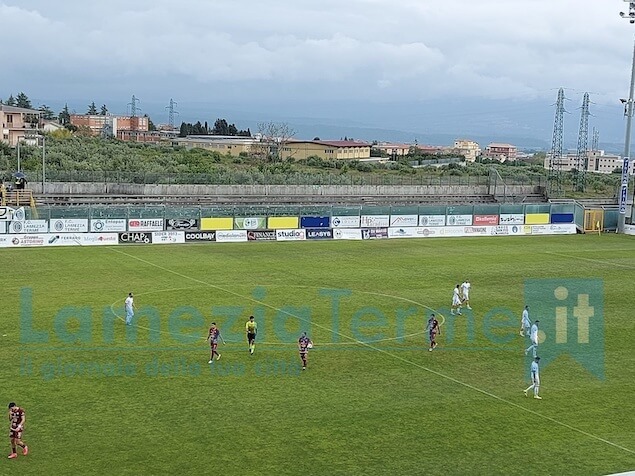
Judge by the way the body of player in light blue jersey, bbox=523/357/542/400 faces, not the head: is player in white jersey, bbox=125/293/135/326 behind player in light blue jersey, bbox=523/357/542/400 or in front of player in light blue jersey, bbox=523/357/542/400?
behind

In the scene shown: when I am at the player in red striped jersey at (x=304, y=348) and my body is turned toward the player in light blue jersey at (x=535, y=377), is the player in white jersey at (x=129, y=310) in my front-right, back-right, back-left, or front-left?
back-left

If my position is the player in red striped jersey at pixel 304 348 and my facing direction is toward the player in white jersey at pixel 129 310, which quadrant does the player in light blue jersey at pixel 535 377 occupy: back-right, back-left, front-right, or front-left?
back-right

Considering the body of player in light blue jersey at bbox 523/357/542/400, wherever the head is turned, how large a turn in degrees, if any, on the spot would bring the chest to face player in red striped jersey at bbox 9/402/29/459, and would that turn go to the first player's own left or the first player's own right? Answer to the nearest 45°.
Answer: approximately 135° to the first player's own right

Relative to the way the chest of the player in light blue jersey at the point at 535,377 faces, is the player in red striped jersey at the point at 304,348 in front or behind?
behind

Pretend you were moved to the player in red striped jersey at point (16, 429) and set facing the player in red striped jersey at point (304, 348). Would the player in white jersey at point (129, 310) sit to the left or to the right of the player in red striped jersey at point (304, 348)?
left
